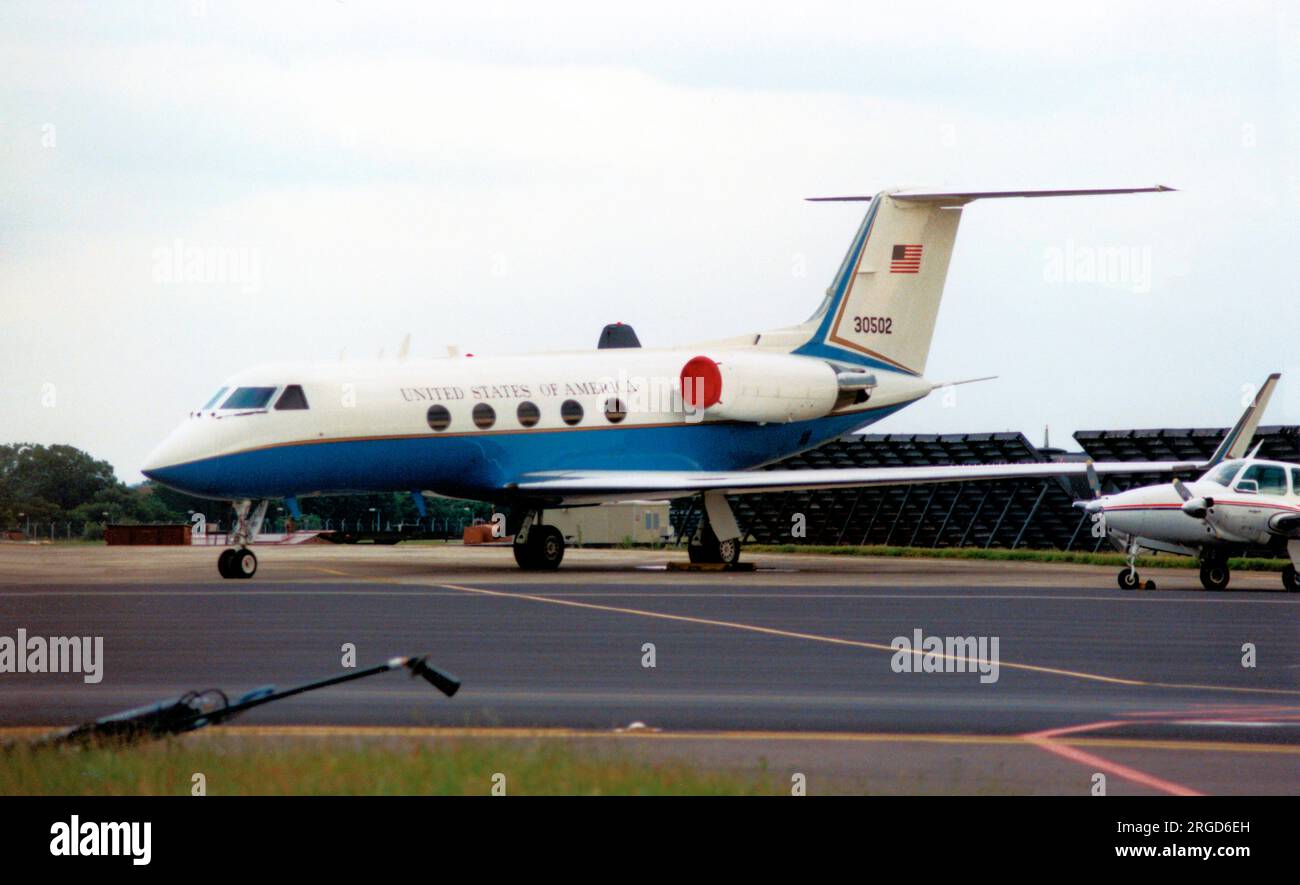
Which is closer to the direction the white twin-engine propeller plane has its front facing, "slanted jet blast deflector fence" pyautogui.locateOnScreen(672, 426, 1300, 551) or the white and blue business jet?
the white and blue business jet

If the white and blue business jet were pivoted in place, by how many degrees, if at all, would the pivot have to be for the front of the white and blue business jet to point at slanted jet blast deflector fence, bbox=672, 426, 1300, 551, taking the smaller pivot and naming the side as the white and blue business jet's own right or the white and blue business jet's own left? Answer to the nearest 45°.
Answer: approximately 180°

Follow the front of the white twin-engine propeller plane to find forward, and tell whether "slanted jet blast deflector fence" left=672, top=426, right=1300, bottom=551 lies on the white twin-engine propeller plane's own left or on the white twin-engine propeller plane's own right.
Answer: on the white twin-engine propeller plane's own right

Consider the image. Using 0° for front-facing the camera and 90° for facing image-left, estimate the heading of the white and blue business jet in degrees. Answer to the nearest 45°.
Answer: approximately 45°

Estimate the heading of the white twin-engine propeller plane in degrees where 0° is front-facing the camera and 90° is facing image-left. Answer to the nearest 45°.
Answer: approximately 45°

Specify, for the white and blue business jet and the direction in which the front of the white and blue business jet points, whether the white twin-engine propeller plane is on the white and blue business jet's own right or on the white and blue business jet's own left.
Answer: on the white and blue business jet's own left

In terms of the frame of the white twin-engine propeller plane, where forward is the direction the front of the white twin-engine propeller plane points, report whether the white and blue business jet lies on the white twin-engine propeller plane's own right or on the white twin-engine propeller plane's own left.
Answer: on the white twin-engine propeller plane's own right

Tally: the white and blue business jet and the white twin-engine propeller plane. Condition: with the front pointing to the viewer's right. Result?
0
